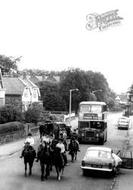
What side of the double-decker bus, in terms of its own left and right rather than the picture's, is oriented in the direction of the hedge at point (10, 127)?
right

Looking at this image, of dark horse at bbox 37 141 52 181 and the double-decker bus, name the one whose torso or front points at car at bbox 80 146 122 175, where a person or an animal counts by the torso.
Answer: the double-decker bus

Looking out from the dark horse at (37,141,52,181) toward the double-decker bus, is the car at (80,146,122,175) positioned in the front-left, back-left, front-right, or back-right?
front-right

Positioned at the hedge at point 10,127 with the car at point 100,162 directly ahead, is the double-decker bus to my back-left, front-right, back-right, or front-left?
front-left

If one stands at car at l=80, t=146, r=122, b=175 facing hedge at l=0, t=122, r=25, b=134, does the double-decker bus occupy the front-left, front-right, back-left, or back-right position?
front-right

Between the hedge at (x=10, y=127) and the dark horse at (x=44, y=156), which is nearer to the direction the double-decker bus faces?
the dark horse

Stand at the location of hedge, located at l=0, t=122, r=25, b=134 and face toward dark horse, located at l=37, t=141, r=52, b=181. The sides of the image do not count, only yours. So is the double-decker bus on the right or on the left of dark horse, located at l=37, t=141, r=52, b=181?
left

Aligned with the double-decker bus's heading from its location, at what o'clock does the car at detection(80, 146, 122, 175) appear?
The car is roughly at 12 o'clock from the double-decker bus.

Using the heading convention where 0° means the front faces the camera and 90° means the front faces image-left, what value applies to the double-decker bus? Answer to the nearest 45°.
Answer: approximately 0°

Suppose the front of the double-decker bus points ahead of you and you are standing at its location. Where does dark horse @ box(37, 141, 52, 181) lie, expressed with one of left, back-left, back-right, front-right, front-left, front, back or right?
front
